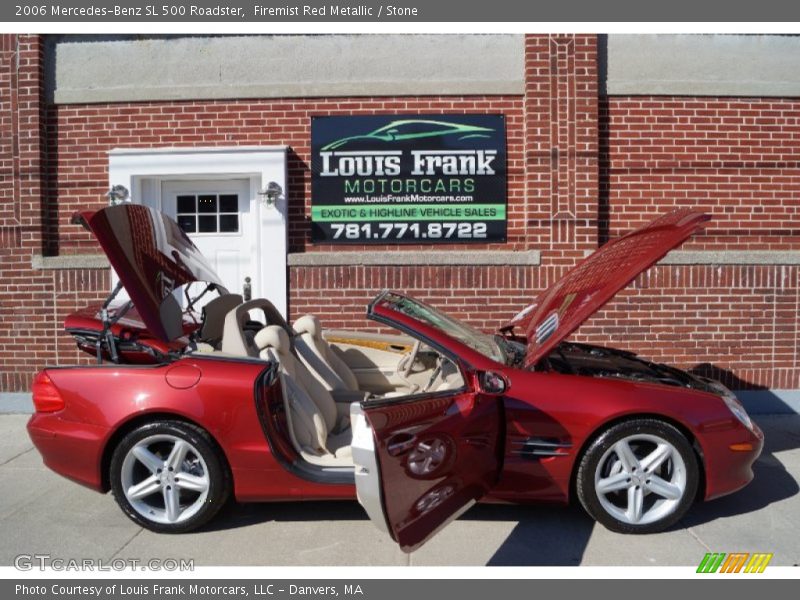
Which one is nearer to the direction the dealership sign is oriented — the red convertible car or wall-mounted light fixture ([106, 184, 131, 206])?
the red convertible car

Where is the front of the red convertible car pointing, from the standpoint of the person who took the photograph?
facing to the right of the viewer

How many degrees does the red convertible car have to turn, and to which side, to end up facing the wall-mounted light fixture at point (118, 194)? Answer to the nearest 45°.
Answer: approximately 135° to its left

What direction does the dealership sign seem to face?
toward the camera

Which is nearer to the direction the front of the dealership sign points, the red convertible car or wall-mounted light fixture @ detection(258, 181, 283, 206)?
the red convertible car

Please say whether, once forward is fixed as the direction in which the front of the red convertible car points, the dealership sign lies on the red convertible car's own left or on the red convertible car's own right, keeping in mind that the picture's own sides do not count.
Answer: on the red convertible car's own left

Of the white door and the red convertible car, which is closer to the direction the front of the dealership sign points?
the red convertible car

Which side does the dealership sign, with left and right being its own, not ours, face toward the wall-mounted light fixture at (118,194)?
right

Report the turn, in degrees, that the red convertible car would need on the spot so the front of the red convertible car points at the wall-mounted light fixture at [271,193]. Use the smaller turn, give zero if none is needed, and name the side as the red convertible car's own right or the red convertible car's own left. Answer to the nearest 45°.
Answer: approximately 90° to the red convertible car's own left

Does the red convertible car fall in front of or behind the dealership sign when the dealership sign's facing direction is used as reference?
in front

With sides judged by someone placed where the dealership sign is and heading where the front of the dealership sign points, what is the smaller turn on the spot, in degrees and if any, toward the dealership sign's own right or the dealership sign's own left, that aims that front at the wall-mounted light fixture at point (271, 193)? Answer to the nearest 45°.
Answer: approximately 90° to the dealership sign's own right

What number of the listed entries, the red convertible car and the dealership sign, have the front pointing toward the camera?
1

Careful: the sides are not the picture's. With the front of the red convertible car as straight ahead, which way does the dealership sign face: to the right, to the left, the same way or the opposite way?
to the right
